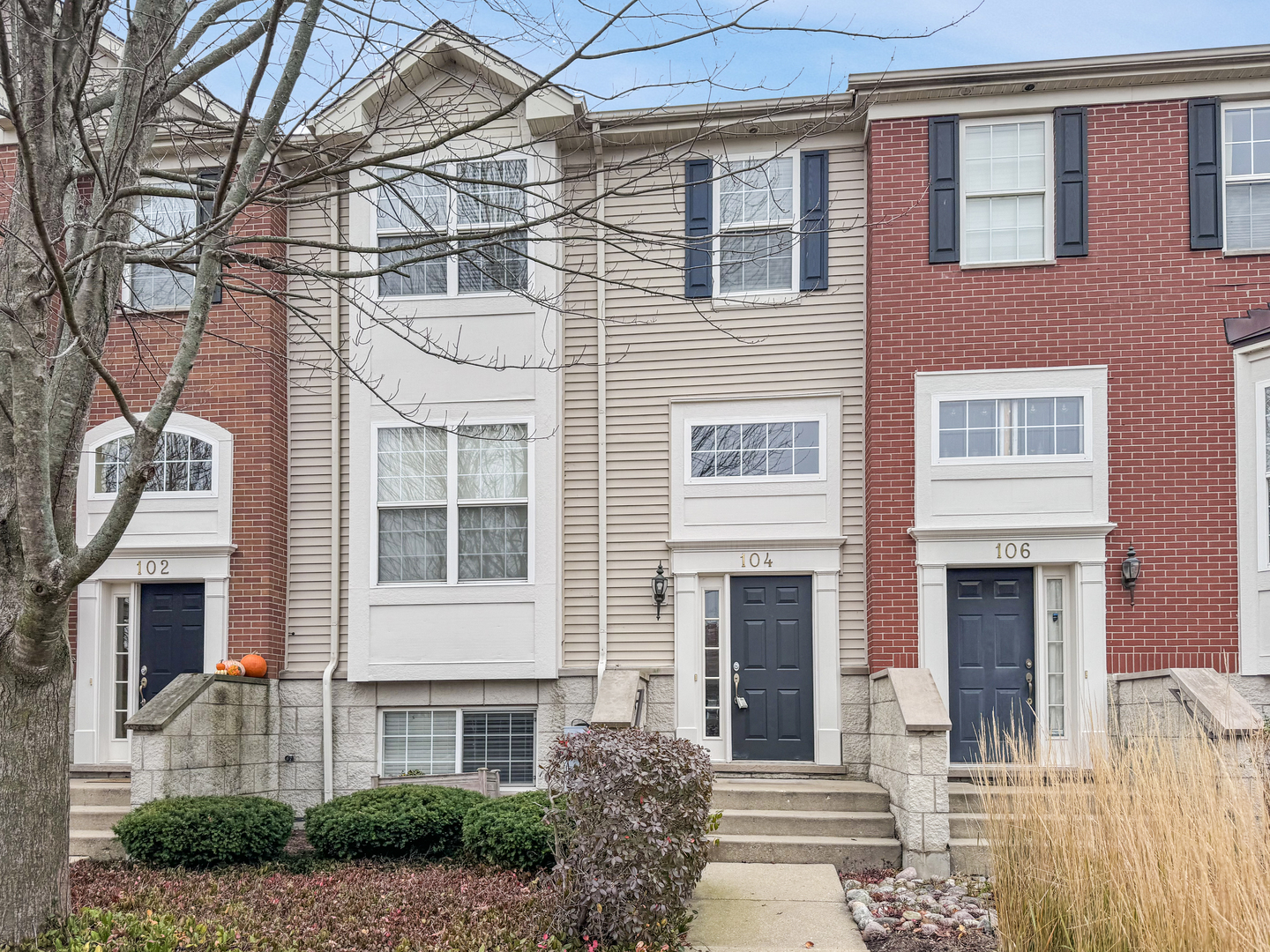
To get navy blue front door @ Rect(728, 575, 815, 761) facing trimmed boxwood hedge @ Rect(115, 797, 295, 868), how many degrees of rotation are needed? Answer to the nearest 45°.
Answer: approximately 45° to its right

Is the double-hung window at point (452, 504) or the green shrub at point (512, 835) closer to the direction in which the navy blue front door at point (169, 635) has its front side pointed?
the green shrub

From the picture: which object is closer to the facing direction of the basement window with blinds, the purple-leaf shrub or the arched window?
the purple-leaf shrub

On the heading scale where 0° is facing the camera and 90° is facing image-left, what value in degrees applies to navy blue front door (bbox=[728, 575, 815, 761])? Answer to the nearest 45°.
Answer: approximately 0°

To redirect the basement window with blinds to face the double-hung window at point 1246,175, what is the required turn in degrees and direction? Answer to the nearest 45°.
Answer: approximately 90° to its left

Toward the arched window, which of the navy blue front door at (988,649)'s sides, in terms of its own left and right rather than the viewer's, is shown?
right

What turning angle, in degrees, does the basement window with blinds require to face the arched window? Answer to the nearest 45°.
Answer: approximately 90° to its right
